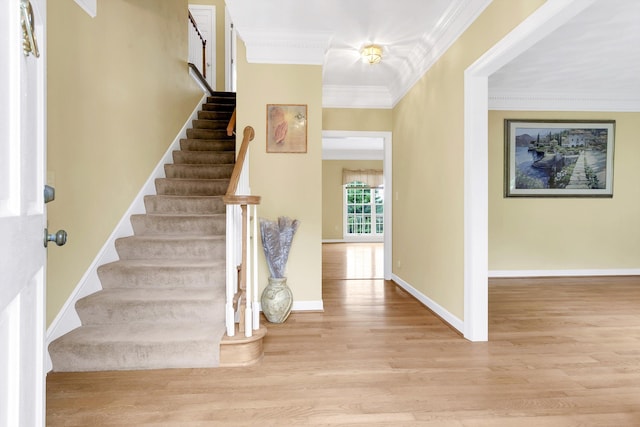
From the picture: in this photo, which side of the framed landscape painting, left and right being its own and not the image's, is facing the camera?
front

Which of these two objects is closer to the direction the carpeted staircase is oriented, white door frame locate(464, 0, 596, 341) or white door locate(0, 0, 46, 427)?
the white door

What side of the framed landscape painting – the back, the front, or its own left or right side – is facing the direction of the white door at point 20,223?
front

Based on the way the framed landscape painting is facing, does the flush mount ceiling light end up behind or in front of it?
in front

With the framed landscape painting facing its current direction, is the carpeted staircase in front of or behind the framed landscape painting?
in front

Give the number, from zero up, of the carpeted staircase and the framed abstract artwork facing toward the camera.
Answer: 2

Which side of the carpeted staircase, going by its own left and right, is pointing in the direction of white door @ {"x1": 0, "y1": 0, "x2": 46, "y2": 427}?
front

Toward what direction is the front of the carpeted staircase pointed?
toward the camera

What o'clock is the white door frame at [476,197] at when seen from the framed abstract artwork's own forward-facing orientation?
The white door frame is roughly at 10 o'clock from the framed abstract artwork.

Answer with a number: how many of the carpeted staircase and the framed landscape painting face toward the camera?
2

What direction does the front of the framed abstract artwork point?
toward the camera

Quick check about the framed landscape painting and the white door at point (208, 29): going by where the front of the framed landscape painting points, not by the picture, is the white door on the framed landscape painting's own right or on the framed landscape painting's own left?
on the framed landscape painting's own right

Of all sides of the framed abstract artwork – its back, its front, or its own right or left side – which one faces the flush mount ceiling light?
left
